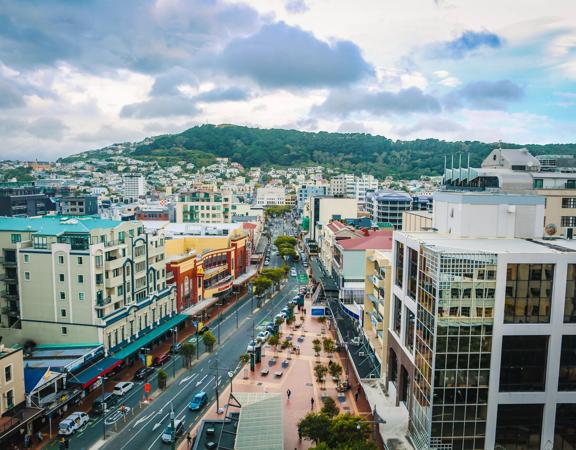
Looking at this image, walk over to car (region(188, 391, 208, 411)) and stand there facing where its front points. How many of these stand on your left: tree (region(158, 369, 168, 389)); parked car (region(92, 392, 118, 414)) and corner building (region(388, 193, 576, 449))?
1

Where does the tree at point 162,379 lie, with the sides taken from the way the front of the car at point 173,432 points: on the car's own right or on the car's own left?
on the car's own right

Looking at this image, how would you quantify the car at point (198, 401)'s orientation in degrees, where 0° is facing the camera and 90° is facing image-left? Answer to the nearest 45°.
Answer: approximately 45°

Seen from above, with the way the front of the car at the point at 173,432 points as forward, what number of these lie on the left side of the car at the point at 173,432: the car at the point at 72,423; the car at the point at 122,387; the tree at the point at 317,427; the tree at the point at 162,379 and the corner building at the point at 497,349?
2

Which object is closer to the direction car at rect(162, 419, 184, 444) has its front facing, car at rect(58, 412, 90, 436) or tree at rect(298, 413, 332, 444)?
the car

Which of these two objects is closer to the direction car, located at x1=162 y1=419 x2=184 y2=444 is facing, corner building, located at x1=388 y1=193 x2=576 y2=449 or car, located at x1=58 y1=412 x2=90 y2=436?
the car

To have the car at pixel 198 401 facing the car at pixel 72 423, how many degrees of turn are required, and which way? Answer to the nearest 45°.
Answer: approximately 45° to its right

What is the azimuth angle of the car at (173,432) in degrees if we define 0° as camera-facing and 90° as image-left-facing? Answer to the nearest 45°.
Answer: approximately 45°

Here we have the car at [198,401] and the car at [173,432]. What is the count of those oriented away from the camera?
0

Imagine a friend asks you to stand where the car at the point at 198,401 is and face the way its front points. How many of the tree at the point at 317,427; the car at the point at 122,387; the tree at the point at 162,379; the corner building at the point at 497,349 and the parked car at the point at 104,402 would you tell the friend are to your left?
2

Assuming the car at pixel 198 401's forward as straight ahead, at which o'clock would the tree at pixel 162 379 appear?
The tree is roughly at 3 o'clock from the car.

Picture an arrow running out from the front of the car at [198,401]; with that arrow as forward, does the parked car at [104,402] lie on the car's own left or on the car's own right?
on the car's own right

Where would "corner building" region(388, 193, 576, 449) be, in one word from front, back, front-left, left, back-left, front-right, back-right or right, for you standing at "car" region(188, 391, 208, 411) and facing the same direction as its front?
left

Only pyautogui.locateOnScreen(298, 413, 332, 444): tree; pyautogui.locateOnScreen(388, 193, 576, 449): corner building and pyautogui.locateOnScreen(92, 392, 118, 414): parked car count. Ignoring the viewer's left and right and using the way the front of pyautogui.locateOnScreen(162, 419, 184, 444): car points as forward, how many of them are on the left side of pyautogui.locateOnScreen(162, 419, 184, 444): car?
2

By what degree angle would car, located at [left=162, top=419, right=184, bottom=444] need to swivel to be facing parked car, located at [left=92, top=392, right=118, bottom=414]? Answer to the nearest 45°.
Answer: approximately 90° to its right

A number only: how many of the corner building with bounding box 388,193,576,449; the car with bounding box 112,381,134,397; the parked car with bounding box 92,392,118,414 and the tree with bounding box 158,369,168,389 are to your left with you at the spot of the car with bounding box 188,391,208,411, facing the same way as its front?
1

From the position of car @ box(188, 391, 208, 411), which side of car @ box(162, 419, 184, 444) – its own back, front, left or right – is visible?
back

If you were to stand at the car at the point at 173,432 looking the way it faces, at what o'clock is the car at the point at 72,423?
the car at the point at 72,423 is roughly at 2 o'clock from the car at the point at 173,432.

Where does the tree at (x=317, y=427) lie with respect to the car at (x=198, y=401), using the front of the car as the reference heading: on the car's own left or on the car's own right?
on the car's own left
